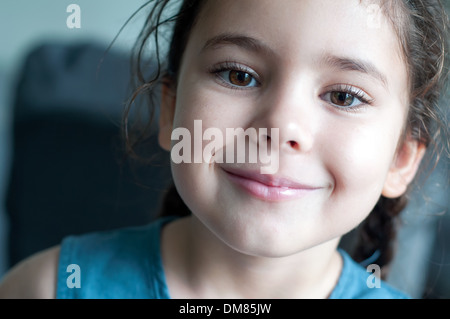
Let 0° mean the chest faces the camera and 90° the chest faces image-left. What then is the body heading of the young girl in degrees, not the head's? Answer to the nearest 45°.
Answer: approximately 0°
